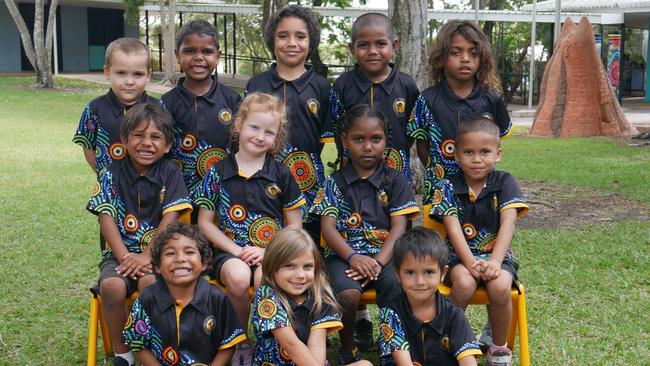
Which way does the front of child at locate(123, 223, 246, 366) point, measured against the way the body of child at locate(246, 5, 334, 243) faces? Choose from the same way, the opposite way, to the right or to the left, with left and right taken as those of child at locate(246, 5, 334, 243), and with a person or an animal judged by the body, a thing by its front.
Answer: the same way

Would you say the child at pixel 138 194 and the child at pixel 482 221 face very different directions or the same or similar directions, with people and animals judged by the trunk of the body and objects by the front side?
same or similar directions

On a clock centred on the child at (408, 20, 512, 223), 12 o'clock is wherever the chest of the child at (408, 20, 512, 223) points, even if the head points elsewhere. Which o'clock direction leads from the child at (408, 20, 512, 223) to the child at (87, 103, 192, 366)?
the child at (87, 103, 192, 366) is roughly at 2 o'clock from the child at (408, 20, 512, 223).

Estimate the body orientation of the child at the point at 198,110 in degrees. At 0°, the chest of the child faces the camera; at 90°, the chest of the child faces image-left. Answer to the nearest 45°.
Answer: approximately 0°

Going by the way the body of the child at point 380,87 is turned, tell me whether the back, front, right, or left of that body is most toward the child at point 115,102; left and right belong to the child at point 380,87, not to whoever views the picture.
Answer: right

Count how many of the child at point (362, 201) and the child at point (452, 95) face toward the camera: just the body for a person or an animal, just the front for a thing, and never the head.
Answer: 2

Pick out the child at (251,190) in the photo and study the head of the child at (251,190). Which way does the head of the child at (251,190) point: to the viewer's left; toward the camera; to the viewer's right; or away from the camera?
toward the camera

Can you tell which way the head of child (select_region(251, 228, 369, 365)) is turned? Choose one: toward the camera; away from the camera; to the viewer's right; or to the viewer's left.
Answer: toward the camera

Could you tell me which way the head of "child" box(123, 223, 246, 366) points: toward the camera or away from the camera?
toward the camera

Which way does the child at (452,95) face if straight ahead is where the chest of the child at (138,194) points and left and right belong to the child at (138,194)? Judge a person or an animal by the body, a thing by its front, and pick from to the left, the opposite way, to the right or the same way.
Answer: the same way

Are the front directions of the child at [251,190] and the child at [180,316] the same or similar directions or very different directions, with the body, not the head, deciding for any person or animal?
same or similar directions

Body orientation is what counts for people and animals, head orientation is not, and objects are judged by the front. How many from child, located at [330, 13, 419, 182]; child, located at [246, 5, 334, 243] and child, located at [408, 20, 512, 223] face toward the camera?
3

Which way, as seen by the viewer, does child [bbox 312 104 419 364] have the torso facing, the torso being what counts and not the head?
toward the camera

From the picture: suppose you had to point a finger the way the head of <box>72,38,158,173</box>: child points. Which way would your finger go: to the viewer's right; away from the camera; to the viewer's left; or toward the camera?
toward the camera

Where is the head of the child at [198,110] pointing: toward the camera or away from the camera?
toward the camera

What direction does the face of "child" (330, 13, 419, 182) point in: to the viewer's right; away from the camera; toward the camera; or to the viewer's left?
toward the camera

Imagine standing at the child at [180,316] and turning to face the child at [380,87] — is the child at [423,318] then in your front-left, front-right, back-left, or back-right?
front-right

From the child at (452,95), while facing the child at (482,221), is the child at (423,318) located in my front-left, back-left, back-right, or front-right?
front-right

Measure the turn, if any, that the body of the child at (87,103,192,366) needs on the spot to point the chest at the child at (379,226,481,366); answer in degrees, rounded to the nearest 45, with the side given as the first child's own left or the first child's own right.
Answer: approximately 45° to the first child's own left

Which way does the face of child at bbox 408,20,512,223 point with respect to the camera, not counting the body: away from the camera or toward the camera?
toward the camera
